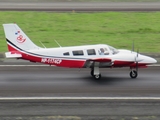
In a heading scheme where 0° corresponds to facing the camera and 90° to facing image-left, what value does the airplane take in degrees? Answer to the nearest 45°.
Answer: approximately 270°
